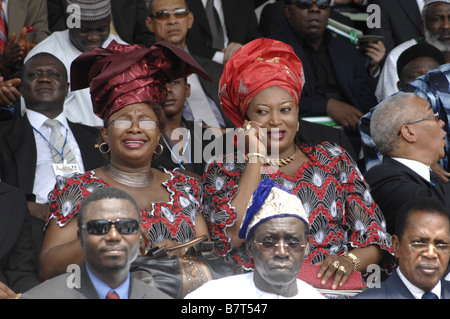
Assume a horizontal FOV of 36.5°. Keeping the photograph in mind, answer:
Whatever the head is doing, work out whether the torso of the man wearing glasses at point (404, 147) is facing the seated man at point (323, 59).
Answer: no

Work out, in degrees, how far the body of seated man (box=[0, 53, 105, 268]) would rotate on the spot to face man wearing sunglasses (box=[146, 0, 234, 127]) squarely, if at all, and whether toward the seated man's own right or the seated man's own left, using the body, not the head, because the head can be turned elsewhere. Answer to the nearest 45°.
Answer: approximately 135° to the seated man's own left

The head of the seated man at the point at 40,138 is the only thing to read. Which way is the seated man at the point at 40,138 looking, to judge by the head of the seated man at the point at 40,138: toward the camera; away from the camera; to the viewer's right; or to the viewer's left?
toward the camera

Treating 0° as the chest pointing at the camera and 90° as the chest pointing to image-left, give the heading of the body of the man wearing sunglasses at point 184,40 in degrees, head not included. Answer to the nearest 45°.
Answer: approximately 0°

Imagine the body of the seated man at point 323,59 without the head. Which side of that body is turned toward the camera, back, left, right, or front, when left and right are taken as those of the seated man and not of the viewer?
front

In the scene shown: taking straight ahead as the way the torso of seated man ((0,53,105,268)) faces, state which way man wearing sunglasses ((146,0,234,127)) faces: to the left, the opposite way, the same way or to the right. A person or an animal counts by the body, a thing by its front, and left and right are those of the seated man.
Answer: the same way

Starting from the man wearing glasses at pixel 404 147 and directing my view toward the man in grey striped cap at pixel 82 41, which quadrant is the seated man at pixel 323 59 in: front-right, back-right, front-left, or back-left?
front-right

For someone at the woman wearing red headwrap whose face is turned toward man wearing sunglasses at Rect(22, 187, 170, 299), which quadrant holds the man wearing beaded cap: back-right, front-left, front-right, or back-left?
front-left

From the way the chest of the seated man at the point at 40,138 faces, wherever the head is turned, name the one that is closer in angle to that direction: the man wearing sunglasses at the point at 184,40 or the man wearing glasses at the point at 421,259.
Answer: the man wearing glasses

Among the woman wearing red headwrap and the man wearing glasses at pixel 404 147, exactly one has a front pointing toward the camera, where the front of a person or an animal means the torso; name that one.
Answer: the woman wearing red headwrap

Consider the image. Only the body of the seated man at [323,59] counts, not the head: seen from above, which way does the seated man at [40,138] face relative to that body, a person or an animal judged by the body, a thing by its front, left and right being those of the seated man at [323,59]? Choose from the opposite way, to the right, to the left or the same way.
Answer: the same way

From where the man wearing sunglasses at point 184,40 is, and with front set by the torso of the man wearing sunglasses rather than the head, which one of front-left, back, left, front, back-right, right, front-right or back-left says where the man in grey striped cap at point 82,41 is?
right

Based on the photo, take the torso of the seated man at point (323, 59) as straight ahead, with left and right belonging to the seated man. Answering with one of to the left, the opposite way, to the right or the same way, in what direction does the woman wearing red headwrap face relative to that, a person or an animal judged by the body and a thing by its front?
the same way
